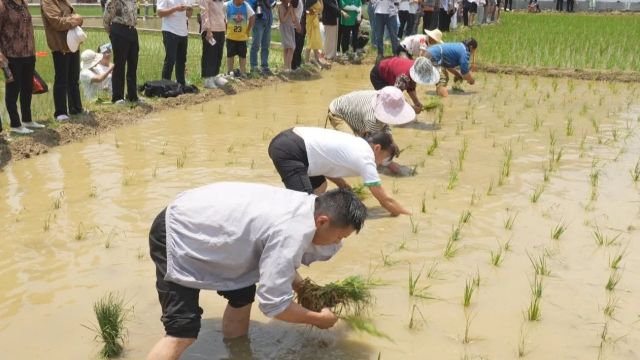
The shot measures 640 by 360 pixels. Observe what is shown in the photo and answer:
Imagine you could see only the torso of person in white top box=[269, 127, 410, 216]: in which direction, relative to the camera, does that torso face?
to the viewer's right

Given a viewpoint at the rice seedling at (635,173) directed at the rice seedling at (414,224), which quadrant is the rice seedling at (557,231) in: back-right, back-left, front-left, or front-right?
front-left

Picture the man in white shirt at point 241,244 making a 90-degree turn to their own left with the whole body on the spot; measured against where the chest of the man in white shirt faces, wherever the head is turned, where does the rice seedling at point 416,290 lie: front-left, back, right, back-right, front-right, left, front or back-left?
front-right

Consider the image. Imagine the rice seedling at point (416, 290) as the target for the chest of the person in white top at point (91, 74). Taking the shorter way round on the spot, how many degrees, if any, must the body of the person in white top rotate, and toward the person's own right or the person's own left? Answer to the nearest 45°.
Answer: approximately 90° to the person's own right

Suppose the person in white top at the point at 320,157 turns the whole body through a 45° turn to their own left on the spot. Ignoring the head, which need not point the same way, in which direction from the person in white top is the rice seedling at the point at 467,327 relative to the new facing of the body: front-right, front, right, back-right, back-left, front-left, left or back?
right

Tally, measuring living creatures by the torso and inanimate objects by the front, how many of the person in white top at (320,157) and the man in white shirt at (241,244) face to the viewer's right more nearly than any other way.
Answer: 2

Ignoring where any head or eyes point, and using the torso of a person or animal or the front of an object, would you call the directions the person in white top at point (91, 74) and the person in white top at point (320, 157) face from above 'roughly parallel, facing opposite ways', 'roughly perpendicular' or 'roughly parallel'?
roughly parallel

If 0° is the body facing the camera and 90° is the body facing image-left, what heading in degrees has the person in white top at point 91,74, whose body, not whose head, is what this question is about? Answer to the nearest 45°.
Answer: approximately 270°

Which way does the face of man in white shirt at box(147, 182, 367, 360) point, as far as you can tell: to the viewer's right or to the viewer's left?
to the viewer's right

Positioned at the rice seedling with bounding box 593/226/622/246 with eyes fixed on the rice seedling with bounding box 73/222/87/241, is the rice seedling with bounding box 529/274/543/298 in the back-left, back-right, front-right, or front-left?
front-left

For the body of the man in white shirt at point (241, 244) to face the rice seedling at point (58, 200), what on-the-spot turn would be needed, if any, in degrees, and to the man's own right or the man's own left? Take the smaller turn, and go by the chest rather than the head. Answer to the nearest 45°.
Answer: approximately 135° to the man's own left

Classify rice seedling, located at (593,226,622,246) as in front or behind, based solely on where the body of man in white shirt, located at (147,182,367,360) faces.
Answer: in front

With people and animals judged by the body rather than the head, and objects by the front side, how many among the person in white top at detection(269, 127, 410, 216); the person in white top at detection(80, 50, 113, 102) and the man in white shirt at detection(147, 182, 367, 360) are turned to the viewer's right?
3

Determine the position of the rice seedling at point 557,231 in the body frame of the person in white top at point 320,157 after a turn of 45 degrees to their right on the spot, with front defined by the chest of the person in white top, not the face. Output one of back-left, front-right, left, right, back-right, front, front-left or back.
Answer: front-left

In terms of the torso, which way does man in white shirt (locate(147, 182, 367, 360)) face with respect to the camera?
to the viewer's right

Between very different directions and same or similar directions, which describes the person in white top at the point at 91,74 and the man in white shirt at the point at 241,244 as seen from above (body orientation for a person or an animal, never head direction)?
same or similar directions

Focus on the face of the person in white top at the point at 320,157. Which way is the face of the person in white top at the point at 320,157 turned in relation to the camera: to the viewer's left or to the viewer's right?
to the viewer's right

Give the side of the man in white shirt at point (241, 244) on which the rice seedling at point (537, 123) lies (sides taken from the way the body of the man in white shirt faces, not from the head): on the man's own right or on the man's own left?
on the man's own left

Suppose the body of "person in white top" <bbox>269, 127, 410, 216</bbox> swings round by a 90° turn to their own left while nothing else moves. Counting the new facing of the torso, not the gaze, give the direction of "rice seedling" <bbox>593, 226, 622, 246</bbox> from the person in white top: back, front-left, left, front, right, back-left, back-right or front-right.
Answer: right
